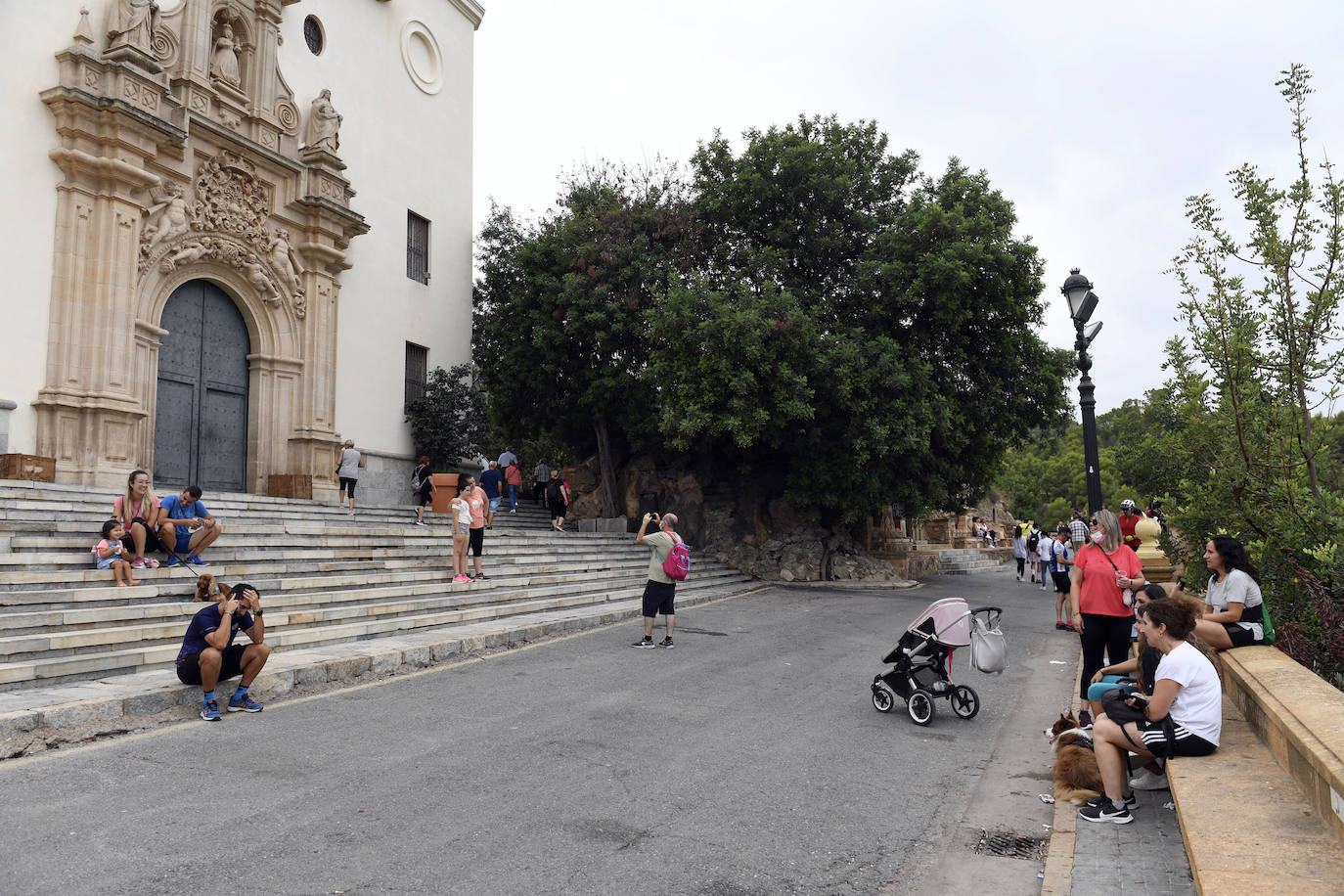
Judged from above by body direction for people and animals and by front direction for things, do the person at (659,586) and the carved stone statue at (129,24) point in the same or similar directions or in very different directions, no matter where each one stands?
very different directions

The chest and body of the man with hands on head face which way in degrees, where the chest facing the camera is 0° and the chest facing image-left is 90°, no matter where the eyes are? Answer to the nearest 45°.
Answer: approximately 315°

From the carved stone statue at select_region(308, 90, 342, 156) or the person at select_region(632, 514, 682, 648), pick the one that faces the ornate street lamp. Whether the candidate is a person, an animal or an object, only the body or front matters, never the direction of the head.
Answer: the carved stone statue

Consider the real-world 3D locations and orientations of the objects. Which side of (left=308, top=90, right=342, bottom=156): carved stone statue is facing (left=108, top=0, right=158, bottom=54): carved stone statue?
right

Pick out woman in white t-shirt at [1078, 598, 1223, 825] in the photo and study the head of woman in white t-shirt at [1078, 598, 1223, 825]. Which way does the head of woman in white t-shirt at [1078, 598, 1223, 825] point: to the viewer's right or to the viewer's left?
to the viewer's left

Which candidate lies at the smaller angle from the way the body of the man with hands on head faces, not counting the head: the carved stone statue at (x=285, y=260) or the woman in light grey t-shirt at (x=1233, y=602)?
the woman in light grey t-shirt

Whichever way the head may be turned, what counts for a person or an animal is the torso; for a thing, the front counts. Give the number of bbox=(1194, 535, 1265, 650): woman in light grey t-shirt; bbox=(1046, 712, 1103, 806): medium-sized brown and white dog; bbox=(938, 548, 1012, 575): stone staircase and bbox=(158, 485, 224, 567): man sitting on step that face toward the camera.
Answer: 2
